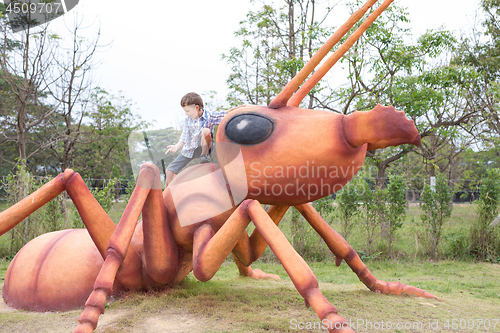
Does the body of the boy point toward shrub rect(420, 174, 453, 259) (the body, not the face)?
no

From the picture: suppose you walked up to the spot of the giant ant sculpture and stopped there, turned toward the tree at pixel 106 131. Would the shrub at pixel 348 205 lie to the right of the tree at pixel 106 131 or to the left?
right

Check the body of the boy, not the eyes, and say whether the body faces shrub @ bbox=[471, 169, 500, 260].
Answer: no

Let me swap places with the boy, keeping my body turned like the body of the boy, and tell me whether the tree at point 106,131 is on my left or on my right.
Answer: on my right

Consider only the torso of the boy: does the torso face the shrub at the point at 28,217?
no

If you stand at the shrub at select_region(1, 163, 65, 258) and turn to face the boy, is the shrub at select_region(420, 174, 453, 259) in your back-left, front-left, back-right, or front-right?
front-left
